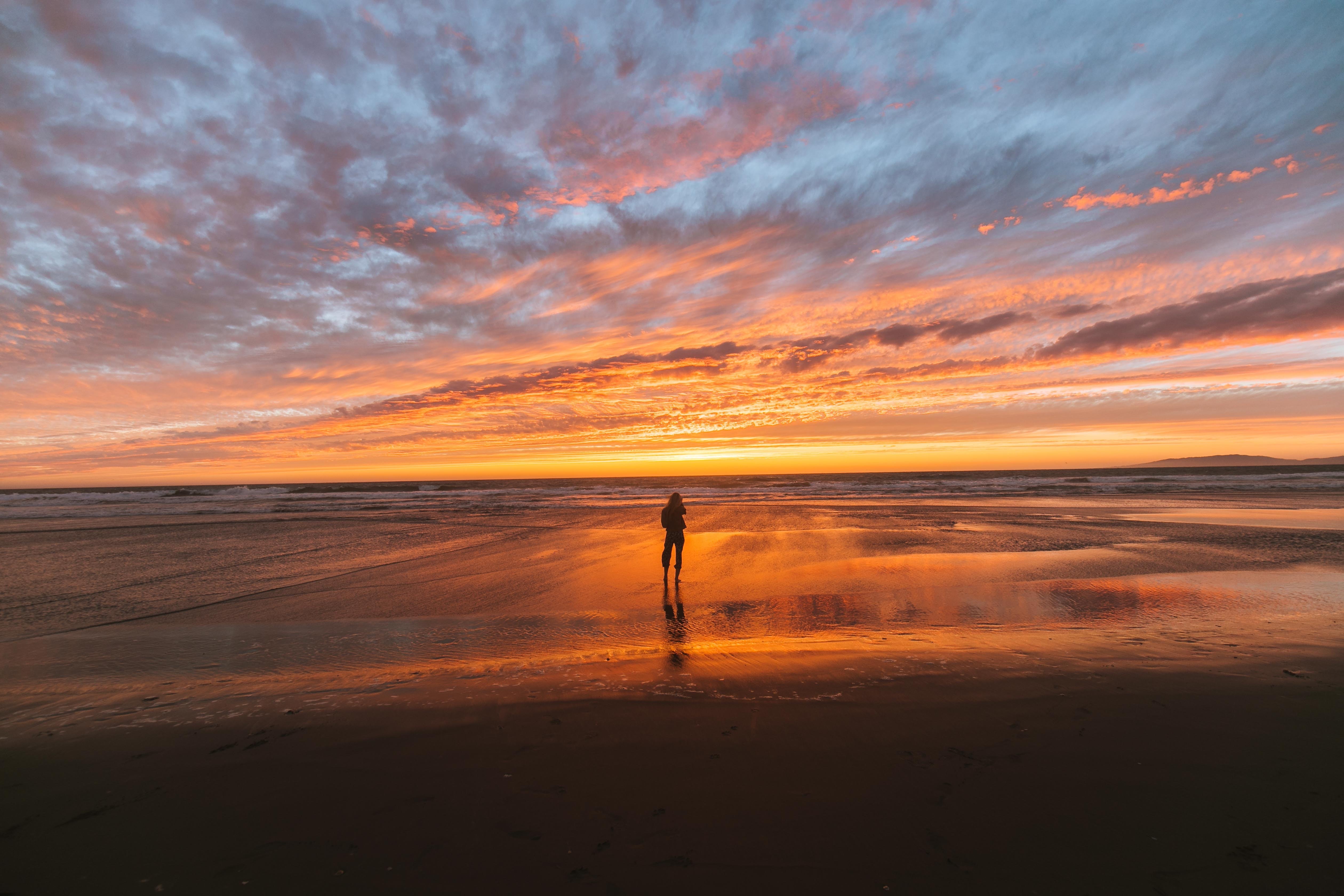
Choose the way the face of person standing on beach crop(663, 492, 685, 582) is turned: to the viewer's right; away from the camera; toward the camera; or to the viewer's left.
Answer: away from the camera

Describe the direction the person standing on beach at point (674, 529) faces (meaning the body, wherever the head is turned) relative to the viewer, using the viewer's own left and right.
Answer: facing away from the viewer
